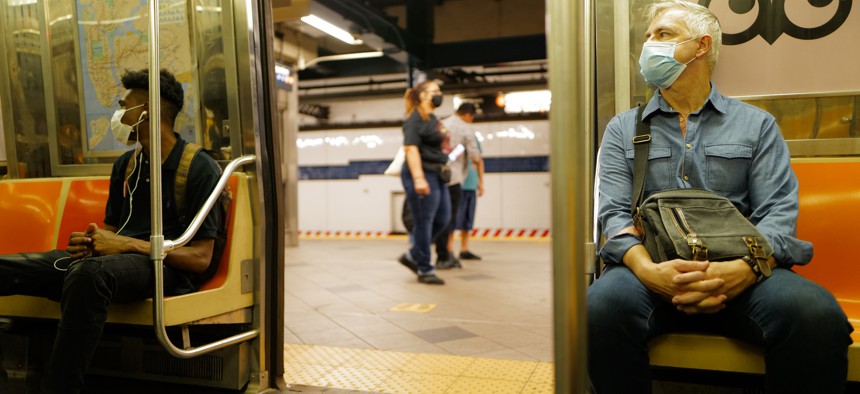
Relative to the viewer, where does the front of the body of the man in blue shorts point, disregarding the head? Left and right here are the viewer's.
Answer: facing to the right of the viewer

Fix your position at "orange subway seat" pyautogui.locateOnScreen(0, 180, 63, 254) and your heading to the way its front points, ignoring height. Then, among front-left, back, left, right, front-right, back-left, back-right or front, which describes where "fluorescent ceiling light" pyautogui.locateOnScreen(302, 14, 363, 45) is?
back-left

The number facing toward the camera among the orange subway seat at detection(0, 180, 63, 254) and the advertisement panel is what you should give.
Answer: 2

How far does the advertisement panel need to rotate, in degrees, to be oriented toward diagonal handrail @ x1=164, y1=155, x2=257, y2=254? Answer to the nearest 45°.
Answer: approximately 45° to its right

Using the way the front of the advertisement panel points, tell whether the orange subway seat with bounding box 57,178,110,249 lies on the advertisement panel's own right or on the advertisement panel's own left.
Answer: on the advertisement panel's own right

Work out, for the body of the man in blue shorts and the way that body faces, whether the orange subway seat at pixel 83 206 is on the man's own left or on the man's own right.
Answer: on the man's own right

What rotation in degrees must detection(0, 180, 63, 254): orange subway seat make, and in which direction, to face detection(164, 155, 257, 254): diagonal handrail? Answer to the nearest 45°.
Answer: approximately 45° to its left

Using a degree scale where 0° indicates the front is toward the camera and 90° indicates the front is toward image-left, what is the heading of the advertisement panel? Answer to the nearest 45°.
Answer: approximately 0°

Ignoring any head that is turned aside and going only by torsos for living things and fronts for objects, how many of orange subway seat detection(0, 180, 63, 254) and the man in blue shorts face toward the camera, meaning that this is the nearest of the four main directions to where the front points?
1
